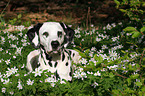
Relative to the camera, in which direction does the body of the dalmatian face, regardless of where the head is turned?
toward the camera
